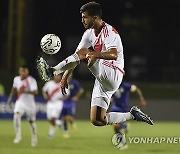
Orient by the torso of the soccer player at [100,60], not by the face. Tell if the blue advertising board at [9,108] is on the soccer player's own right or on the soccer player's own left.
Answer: on the soccer player's own right

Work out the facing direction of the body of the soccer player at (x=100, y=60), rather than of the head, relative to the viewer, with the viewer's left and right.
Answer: facing the viewer and to the left of the viewer

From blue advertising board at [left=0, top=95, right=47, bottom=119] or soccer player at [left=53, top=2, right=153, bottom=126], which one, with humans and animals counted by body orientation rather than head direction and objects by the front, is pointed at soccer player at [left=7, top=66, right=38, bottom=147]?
the blue advertising board

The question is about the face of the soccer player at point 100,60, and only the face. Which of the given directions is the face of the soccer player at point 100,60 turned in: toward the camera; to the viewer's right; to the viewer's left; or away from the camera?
to the viewer's left

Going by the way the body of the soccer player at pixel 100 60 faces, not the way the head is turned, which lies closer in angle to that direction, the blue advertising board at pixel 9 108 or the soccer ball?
the soccer ball

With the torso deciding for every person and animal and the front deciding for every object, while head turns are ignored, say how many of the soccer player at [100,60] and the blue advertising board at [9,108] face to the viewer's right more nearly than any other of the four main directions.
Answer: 0

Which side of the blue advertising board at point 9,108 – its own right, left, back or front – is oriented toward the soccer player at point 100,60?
front

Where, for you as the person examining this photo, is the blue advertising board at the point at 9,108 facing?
facing the viewer

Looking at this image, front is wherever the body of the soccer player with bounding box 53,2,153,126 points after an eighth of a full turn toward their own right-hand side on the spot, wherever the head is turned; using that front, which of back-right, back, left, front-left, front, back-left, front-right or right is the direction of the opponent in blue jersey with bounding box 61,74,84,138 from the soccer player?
right

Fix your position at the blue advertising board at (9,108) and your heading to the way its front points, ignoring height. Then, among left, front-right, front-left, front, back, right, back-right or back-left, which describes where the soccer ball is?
front
